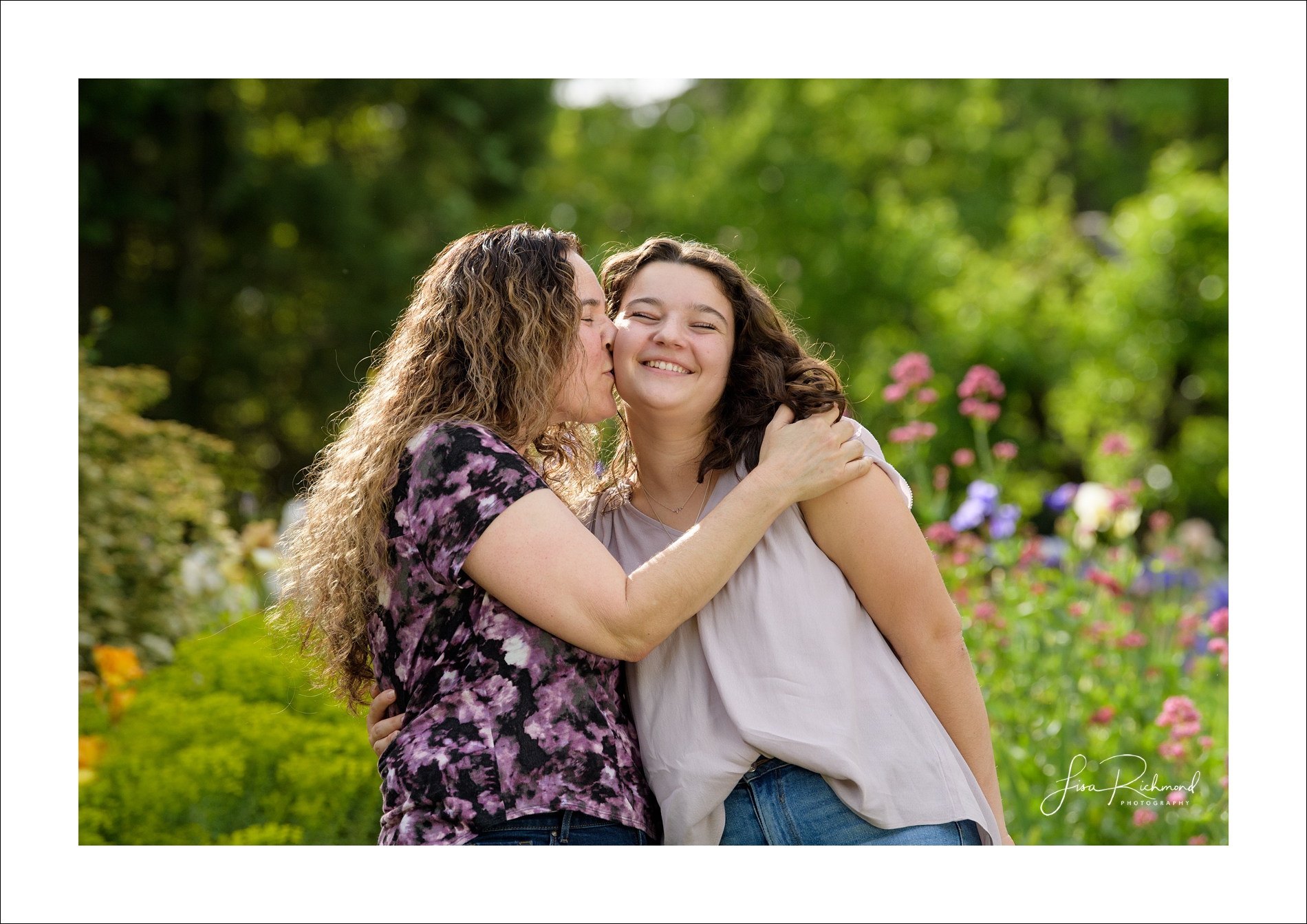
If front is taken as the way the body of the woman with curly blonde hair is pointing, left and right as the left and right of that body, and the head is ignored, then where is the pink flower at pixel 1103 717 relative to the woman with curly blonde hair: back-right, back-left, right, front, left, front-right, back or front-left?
front-left

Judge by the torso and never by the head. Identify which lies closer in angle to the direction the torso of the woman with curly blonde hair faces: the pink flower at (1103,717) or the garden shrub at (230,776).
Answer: the pink flower

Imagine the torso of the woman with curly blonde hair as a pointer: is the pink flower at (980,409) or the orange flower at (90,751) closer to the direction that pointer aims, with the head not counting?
the pink flower

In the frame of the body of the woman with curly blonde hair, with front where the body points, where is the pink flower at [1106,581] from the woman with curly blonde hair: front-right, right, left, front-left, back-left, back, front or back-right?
front-left

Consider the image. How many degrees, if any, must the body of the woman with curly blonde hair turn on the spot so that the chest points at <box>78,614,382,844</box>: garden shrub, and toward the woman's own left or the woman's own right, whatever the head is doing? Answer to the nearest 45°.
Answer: approximately 135° to the woman's own left

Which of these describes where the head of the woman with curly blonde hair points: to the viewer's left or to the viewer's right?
to the viewer's right

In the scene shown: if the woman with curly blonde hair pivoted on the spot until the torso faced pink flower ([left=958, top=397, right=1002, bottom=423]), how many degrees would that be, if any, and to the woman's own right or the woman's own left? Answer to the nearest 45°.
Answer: approximately 45° to the woman's own left

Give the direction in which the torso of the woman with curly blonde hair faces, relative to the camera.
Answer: to the viewer's right
